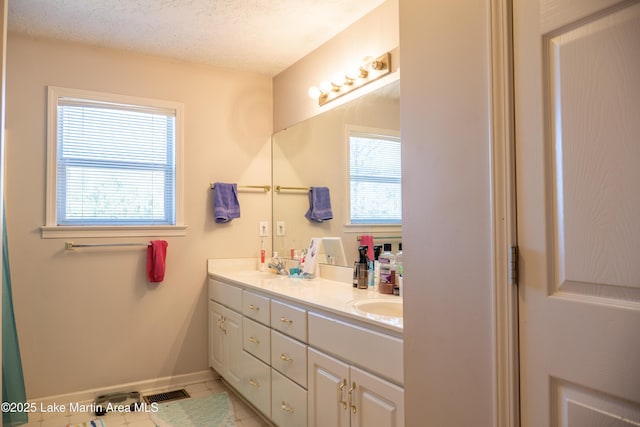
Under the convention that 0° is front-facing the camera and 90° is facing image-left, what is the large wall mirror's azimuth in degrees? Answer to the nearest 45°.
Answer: approximately 45°

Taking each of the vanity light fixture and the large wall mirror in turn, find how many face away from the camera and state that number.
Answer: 0

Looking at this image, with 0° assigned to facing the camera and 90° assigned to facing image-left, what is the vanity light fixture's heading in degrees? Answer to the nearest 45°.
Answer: approximately 45°

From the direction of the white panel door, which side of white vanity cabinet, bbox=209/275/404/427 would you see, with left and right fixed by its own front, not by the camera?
left

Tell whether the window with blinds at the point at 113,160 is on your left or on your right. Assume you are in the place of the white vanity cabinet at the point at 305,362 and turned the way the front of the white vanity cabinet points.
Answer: on your right

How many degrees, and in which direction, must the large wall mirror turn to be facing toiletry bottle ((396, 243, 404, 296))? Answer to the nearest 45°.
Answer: approximately 90° to its left

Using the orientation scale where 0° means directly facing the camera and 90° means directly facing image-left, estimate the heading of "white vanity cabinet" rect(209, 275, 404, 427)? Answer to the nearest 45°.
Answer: approximately 45°
